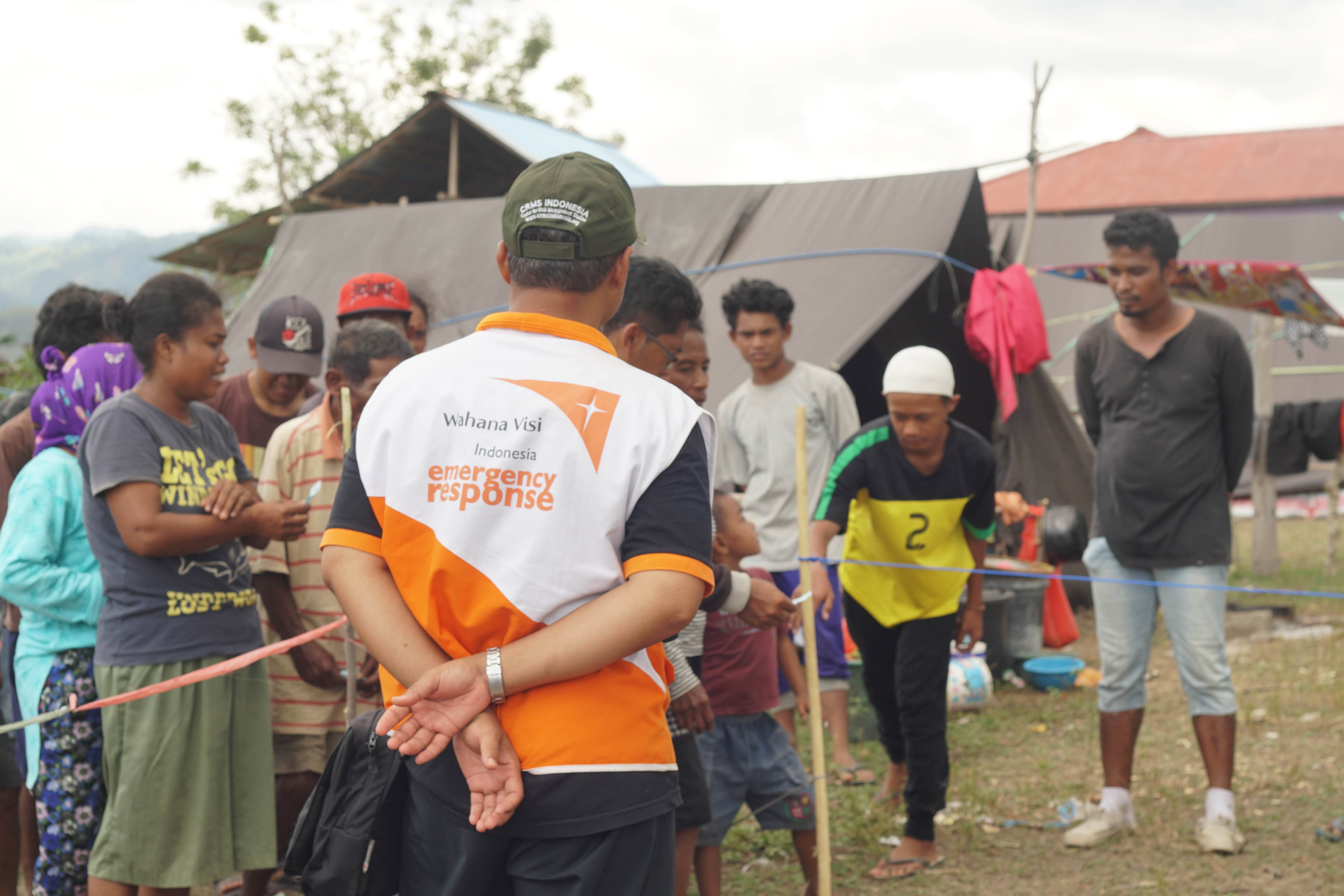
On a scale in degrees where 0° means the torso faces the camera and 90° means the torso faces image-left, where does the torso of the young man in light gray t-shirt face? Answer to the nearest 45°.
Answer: approximately 0°

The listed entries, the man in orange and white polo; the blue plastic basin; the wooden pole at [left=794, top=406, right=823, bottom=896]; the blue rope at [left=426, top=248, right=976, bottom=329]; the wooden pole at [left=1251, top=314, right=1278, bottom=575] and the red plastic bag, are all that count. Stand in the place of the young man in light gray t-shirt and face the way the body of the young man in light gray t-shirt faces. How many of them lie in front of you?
2

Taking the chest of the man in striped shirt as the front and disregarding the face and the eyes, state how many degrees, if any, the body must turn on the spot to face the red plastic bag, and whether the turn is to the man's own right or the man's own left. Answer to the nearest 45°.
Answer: approximately 90° to the man's own left

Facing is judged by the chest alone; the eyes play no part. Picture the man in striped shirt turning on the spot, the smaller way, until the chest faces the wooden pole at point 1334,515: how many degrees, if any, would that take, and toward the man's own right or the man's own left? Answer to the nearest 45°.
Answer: approximately 90° to the man's own left

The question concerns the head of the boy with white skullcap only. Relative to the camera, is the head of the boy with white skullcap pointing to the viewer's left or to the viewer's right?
to the viewer's left

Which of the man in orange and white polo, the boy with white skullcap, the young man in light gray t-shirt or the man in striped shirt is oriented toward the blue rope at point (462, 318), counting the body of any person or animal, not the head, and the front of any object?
the man in orange and white polo

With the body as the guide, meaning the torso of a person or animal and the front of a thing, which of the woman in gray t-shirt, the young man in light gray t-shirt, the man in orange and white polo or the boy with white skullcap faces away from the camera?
the man in orange and white polo

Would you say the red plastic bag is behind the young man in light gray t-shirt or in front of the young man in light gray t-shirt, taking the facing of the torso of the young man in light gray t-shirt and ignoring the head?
behind

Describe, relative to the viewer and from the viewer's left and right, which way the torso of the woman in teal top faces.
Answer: facing to the right of the viewer

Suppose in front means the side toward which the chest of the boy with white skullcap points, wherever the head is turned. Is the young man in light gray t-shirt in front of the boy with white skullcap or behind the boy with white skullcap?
behind

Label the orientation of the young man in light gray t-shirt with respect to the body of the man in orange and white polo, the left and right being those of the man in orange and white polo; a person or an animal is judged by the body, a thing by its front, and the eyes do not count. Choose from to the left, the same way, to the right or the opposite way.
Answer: the opposite way

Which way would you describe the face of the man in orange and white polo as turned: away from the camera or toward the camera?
away from the camera

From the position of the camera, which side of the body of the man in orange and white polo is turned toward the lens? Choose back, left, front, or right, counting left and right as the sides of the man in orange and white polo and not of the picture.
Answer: back

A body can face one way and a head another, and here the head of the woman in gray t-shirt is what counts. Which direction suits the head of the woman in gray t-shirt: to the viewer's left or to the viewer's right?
to the viewer's right

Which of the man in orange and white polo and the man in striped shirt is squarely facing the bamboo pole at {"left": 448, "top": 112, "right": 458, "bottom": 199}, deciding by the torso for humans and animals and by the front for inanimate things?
the man in orange and white polo

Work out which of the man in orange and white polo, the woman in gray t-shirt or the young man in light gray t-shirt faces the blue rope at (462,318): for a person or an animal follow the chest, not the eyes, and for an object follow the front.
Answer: the man in orange and white polo
